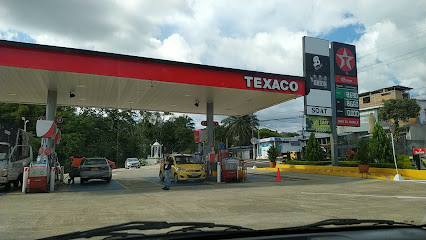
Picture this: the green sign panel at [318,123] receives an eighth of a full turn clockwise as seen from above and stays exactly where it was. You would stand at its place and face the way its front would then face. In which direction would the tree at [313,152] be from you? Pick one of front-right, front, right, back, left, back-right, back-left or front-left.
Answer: back-right

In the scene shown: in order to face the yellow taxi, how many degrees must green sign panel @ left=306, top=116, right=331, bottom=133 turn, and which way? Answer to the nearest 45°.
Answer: approximately 45° to its right

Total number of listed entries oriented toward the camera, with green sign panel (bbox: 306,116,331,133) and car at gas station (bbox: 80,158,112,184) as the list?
1

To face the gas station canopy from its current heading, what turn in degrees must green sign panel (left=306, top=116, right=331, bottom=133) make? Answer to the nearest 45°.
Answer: approximately 45° to its right

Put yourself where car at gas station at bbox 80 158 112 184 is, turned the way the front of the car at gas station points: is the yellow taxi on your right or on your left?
on your right

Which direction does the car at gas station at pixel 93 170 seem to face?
away from the camera

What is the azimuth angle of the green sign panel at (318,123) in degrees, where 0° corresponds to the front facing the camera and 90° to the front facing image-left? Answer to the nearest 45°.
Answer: approximately 0°
